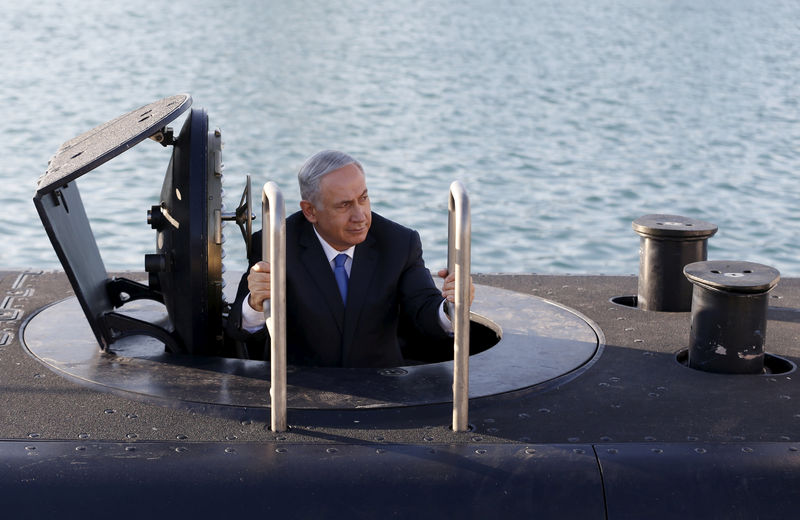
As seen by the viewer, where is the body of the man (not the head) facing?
toward the camera
